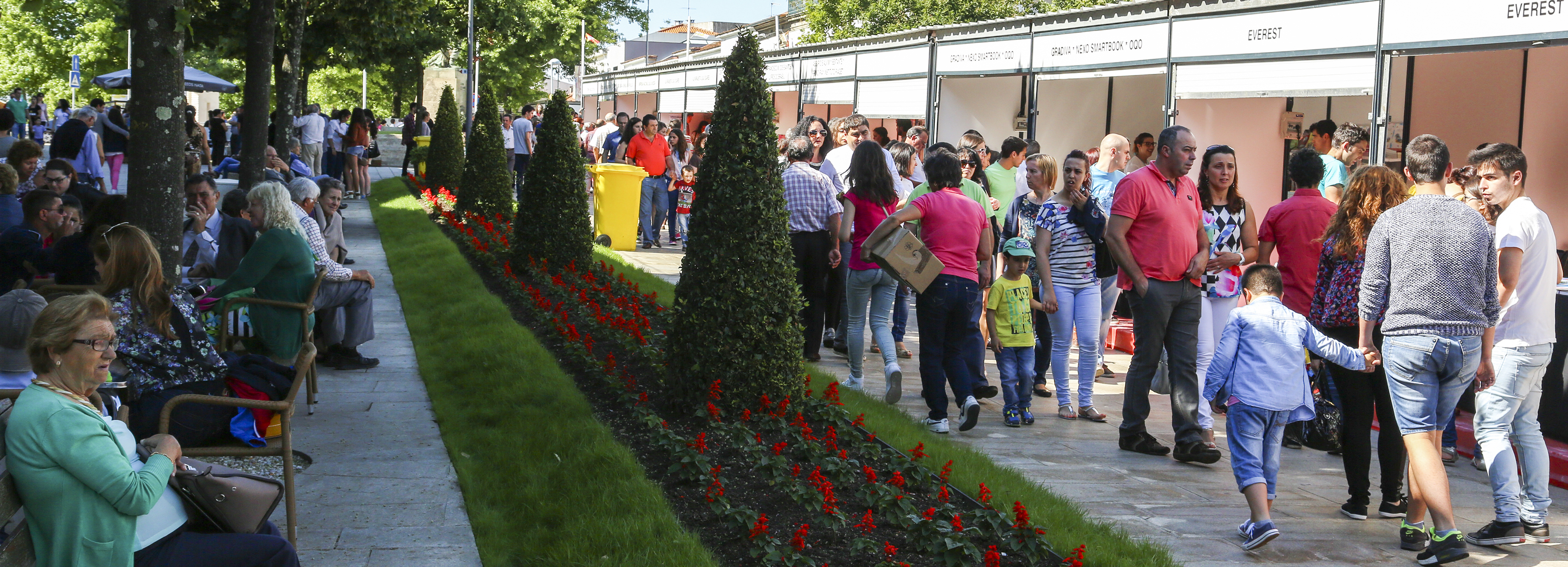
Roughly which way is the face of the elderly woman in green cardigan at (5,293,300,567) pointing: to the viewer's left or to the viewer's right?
to the viewer's right

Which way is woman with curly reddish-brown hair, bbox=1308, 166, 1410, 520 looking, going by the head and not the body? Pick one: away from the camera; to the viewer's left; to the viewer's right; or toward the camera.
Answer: away from the camera

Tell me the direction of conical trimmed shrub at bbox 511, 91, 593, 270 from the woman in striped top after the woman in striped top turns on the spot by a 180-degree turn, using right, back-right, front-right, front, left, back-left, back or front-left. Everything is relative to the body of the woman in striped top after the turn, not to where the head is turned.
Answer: front-left

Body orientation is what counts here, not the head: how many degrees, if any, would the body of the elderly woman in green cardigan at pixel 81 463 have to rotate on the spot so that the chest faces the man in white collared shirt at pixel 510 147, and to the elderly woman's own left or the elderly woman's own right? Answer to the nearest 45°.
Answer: approximately 90° to the elderly woman's own left

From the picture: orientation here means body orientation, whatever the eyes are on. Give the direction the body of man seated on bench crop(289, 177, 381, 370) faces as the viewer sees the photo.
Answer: to the viewer's right

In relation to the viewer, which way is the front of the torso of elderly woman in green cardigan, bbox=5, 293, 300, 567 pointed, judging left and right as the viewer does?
facing to the right of the viewer
